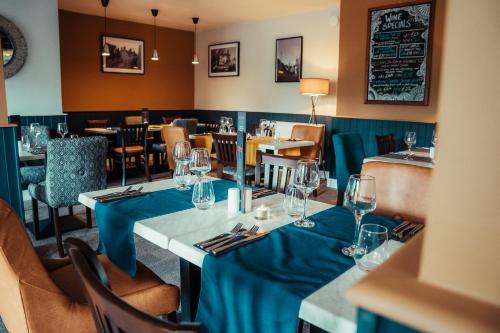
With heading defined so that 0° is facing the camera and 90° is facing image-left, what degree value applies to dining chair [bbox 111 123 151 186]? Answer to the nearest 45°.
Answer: approximately 135°

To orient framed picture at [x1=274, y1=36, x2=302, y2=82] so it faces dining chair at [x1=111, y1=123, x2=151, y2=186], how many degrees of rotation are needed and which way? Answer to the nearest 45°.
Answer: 0° — it already faces it

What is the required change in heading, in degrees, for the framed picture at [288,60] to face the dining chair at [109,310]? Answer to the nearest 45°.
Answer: approximately 45° to its left

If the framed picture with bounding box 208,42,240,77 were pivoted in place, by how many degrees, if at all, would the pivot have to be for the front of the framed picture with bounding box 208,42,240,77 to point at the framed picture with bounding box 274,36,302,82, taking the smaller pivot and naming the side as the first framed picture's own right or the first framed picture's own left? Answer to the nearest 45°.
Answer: approximately 90° to the first framed picture's own left

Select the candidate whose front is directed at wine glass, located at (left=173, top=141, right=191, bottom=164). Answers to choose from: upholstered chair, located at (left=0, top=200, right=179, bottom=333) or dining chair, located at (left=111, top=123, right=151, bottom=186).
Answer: the upholstered chair

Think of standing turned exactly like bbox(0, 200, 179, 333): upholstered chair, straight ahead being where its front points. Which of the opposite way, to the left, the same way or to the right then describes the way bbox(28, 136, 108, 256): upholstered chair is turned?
to the left

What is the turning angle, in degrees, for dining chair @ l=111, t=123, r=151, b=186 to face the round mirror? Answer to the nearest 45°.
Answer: approximately 45° to its left

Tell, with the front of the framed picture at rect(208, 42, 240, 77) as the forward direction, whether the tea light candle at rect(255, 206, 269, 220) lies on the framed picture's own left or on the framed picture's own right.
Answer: on the framed picture's own left

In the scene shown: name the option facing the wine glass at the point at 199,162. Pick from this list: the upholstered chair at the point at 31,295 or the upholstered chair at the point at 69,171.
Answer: the upholstered chair at the point at 31,295

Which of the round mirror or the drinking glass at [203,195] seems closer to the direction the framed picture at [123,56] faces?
the drinking glass

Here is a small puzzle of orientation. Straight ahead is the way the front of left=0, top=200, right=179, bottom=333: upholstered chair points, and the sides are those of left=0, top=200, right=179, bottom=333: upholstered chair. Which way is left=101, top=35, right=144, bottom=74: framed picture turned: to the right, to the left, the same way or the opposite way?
to the right
